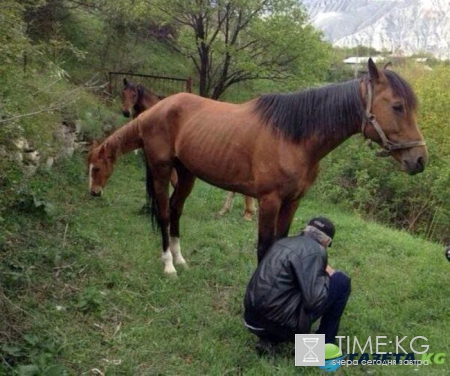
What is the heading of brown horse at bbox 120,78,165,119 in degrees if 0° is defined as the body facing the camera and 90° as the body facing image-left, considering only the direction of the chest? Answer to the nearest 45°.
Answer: approximately 45°

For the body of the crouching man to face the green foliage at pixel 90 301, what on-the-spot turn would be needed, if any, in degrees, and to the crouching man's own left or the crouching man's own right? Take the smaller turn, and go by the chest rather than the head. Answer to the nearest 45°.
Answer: approximately 135° to the crouching man's own left

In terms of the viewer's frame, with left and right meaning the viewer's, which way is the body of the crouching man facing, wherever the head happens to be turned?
facing away from the viewer and to the right of the viewer

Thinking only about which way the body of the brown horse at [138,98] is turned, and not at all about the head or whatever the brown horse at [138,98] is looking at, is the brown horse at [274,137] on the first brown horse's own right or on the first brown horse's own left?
on the first brown horse's own left

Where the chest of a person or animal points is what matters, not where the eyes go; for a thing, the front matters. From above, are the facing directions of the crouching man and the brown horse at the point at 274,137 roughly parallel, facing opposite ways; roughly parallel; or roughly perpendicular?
roughly perpendicular

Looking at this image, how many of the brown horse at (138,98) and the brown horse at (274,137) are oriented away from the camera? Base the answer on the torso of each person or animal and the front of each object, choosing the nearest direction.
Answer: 0

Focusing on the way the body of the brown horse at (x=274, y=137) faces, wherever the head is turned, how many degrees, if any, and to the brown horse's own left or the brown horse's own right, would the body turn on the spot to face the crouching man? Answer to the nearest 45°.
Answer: approximately 45° to the brown horse's own right

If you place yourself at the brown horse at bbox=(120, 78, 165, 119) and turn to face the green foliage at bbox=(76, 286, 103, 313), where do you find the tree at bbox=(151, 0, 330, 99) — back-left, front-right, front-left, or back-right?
back-left

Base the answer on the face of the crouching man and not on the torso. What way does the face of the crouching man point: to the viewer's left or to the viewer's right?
to the viewer's right

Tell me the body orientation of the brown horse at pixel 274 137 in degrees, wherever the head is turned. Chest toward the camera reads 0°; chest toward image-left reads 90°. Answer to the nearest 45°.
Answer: approximately 315°
